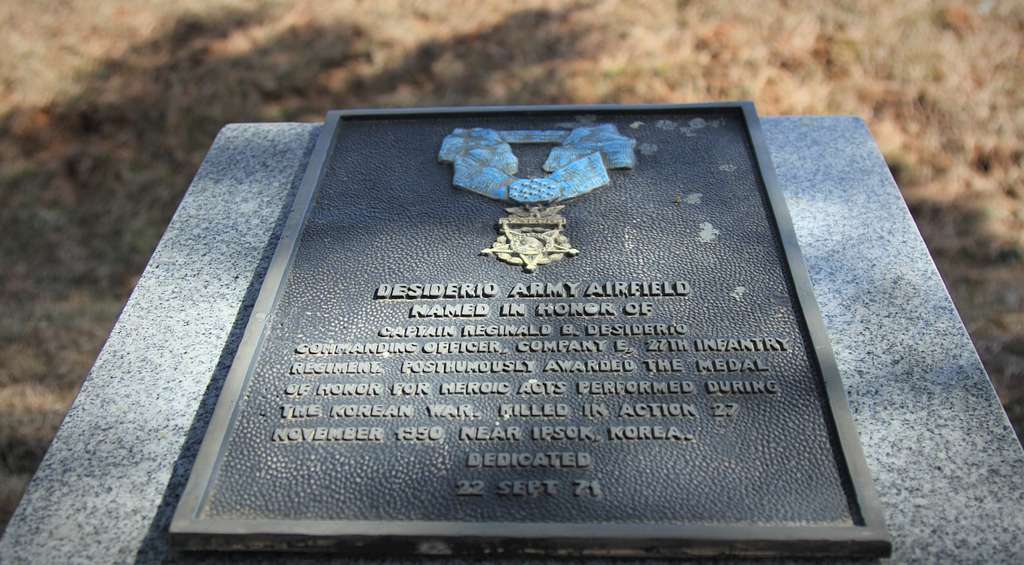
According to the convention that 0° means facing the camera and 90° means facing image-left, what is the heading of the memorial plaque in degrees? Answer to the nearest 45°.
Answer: approximately 0°
